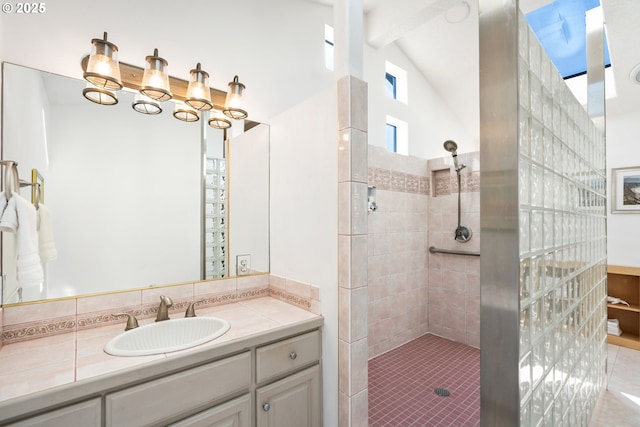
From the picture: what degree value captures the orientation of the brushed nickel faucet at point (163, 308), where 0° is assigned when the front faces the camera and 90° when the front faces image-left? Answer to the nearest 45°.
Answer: approximately 315°

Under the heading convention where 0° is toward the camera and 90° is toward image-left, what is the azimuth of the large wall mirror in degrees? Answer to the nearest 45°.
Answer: approximately 315°

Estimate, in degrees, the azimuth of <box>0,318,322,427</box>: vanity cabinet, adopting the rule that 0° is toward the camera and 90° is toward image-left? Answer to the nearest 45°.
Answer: approximately 315°

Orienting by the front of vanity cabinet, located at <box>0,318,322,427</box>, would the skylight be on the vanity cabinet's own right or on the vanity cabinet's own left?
on the vanity cabinet's own left

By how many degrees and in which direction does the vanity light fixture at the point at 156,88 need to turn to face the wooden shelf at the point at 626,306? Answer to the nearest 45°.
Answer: approximately 45° to its left

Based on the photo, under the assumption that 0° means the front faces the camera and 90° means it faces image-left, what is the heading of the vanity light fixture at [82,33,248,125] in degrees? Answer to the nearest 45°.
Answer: approximately 315°
